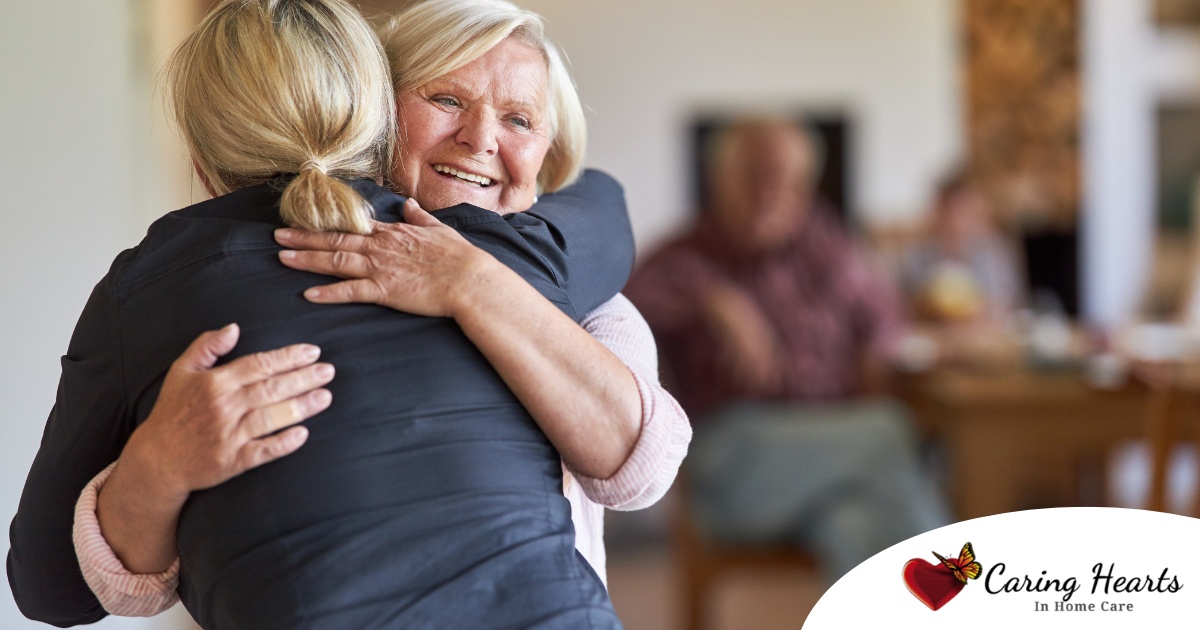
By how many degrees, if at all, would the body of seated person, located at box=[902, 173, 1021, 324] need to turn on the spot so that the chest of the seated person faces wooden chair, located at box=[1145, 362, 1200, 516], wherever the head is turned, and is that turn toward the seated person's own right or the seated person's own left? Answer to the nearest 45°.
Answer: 0° — they already face it

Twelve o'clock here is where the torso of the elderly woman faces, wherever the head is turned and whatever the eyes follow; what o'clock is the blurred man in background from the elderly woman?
The blurred man in background is roughly at 7 o'clock from the elderly woman.

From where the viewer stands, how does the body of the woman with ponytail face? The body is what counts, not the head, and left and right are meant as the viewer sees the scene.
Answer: facing away from the viewer
